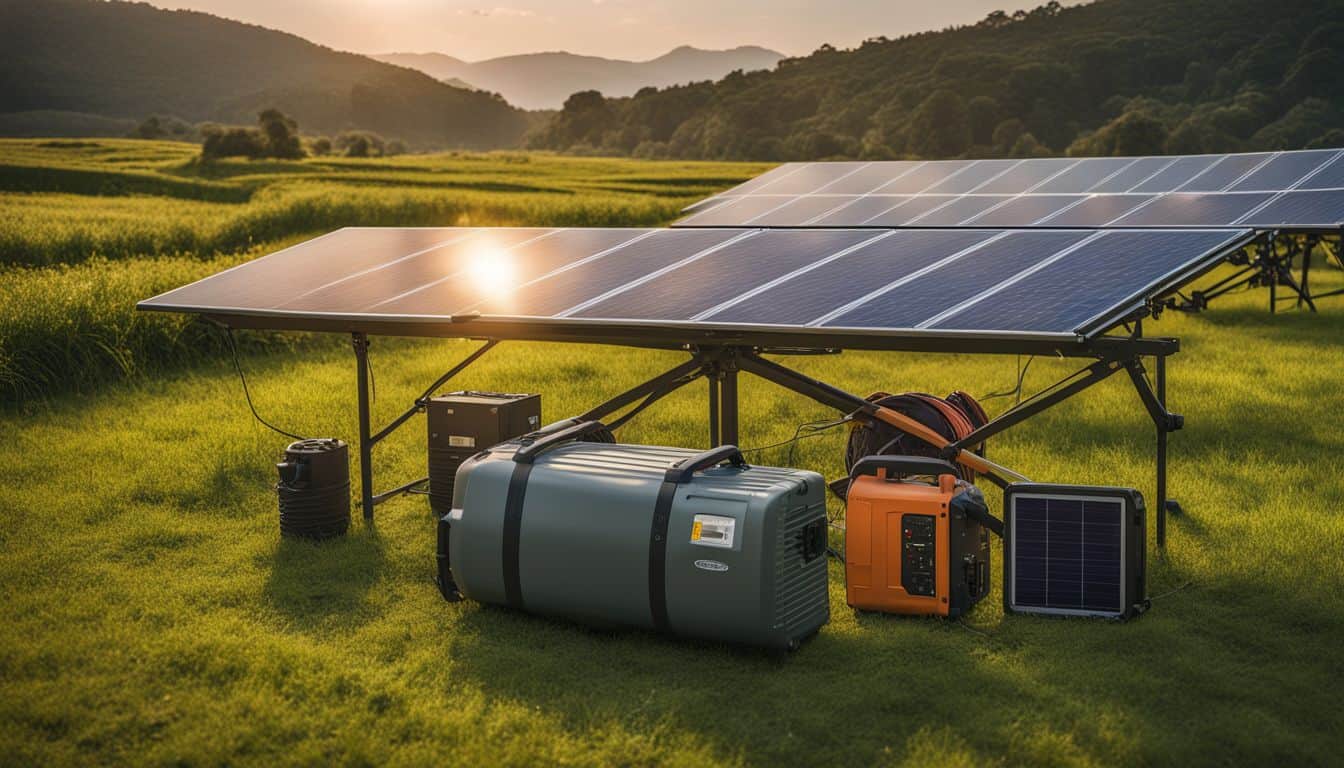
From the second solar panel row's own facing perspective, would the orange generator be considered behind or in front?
in front

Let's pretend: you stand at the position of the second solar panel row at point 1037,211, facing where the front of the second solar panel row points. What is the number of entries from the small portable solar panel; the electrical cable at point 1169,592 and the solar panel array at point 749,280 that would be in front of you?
3

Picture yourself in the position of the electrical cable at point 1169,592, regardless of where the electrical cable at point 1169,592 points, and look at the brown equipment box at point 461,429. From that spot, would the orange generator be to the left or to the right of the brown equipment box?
left

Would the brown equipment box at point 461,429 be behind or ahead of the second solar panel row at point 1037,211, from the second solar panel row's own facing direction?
ahead

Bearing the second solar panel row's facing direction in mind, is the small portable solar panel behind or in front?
in front

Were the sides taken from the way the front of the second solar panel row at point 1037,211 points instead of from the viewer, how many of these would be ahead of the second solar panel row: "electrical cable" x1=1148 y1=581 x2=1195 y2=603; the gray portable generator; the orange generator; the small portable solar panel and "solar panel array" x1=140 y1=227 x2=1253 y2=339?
5

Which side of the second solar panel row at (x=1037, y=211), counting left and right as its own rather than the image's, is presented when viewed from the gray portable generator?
front

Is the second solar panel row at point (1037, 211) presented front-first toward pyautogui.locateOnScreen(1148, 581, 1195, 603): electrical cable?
yes

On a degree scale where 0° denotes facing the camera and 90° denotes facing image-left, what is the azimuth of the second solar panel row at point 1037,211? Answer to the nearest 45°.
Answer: approximately 0°
